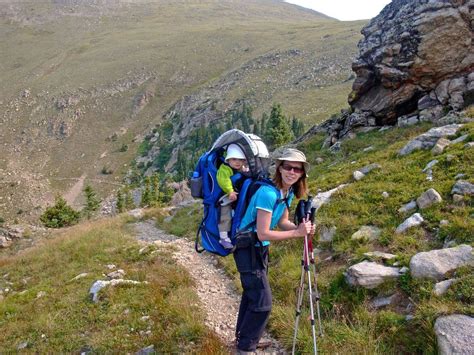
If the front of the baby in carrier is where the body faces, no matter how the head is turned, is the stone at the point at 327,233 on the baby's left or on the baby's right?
on the baby's left

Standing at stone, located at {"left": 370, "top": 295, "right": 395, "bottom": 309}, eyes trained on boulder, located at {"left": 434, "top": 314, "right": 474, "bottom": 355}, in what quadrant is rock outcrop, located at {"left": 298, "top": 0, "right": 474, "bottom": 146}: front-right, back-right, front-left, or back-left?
back-left

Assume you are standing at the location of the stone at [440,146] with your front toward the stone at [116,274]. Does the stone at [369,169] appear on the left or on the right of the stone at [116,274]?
right
